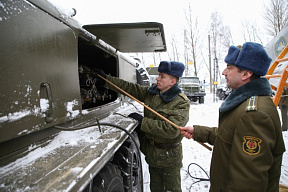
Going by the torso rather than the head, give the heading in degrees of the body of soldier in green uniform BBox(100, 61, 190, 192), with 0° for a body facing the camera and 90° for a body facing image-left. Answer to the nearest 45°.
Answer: approximately 45°

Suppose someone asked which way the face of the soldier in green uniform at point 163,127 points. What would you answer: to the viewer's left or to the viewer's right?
to the viewer's left

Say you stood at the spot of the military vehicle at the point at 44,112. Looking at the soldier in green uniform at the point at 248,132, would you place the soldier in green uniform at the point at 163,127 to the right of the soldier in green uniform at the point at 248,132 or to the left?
left

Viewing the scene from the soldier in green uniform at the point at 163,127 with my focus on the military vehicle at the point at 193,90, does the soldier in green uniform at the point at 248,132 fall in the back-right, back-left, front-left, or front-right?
back-right

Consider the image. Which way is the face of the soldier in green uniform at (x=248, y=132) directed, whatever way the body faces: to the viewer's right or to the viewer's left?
to the viewer's left

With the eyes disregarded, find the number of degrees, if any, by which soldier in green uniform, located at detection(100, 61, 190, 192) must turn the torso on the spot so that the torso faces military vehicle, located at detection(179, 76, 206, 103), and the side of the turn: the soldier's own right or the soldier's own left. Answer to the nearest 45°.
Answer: approximately 135° to the soldier's own right

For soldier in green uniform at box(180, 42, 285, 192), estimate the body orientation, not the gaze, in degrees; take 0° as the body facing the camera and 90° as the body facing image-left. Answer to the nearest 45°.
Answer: approximately 90°
